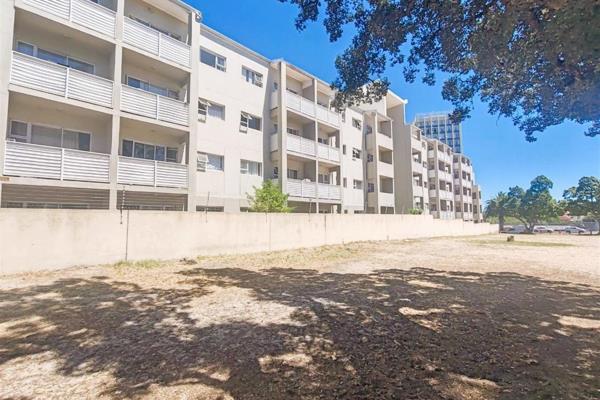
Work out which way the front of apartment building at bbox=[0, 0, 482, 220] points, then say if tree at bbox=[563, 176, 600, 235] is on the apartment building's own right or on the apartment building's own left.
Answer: on the apartment building's own left

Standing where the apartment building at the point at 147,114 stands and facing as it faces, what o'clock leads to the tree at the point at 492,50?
The tree is roughly at 12 o'clock from the apartment building.

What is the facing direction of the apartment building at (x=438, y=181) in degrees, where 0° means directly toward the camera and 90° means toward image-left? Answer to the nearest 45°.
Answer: approximately 315°

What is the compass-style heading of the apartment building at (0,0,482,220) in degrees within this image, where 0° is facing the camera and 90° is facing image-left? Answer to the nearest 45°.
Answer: approximately 315°

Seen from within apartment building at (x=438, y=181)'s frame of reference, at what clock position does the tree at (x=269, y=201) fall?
The tree is roughly at 2 o'clock from the apartment building.
